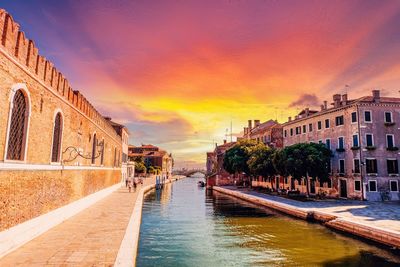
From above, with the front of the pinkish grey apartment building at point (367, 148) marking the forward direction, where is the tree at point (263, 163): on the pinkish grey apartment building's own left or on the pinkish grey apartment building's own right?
on the pinkish grey apartment building's own right

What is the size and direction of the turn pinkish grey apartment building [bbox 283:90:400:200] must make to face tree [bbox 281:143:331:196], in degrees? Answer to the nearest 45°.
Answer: approximately 45° to its right

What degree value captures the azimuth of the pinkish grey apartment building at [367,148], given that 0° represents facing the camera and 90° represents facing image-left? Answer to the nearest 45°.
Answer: approximately 45°

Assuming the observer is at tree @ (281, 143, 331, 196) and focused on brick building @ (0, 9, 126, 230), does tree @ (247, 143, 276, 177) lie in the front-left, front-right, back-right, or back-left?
back-right

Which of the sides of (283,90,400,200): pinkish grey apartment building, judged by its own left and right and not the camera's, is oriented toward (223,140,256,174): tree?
right

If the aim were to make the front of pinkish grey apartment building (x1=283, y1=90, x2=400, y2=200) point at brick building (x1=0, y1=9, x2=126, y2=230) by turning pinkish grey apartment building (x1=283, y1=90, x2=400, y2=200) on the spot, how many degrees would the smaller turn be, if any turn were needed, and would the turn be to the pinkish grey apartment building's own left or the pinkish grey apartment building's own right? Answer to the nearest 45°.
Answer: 0° — it already faces it

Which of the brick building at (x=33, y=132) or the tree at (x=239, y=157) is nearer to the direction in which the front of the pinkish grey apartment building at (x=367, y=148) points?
the brick building
